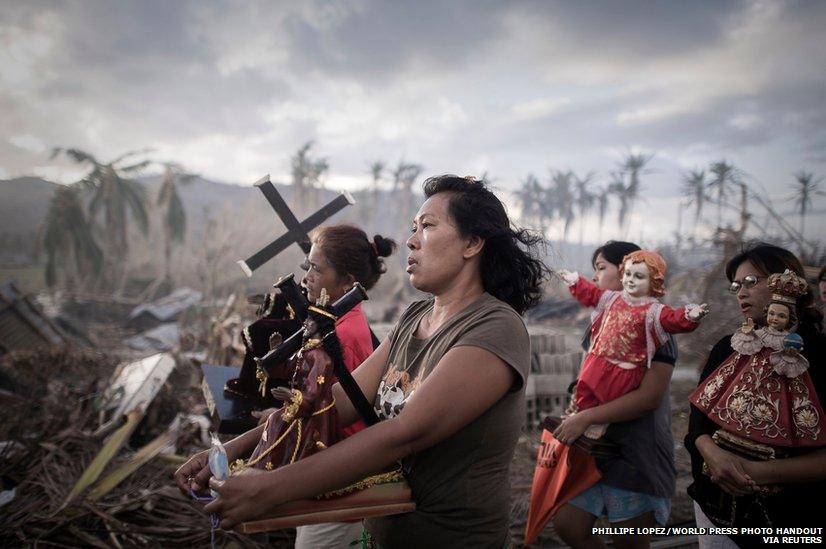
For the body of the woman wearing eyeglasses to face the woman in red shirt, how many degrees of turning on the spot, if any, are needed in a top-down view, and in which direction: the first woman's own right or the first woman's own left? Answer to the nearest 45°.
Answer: approximately 45° to the first woman's own right

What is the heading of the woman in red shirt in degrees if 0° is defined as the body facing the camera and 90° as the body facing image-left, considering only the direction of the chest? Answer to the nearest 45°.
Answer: approximately 90°

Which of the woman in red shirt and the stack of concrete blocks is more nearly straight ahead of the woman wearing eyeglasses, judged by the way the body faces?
the woman in red shirt

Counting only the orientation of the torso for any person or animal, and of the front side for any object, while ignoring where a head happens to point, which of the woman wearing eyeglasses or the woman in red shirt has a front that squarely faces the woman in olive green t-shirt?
the woman wearing eyeglasses

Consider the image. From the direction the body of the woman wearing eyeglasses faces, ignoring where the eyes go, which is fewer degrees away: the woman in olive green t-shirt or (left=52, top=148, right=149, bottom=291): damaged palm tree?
the woman in olive green t-shirt

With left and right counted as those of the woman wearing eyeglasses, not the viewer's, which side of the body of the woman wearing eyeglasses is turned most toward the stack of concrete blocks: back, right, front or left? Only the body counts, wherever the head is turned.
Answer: right

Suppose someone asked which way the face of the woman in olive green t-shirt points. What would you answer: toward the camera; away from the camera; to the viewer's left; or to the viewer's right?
to the viewer's left

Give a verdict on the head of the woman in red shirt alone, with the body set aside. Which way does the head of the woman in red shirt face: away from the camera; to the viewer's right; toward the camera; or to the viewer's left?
to the viewer's left

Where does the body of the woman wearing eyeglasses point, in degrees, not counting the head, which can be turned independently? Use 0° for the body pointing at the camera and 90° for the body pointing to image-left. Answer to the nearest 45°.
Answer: approximately 45°
